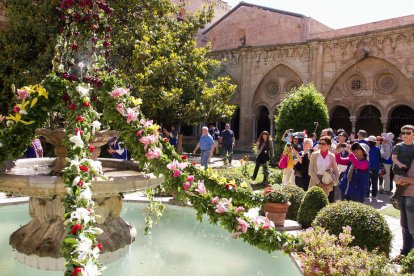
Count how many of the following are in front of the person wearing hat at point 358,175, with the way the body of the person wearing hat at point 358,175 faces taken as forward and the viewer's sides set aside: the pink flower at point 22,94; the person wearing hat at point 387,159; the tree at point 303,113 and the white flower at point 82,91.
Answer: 2

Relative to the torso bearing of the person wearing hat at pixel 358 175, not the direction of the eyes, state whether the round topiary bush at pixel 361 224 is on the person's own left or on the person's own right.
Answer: on the person's own left

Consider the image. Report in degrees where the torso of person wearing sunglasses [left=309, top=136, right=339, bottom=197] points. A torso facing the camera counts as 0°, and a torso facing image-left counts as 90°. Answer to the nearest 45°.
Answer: approximately 0°

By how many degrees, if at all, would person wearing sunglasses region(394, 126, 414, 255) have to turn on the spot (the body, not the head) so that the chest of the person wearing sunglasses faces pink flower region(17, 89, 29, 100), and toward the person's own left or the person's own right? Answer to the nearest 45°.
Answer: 0° — they already face it

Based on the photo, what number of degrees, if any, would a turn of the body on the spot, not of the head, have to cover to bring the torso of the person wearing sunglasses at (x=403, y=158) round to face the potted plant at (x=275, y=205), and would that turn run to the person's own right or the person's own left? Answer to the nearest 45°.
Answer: approximately 45° to the person's own right

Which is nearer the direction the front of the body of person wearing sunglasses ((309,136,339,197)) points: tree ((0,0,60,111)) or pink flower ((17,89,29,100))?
the pink flower

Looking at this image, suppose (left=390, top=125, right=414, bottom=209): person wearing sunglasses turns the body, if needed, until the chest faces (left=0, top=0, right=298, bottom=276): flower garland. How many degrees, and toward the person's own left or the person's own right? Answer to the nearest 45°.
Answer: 0° — they already face it
